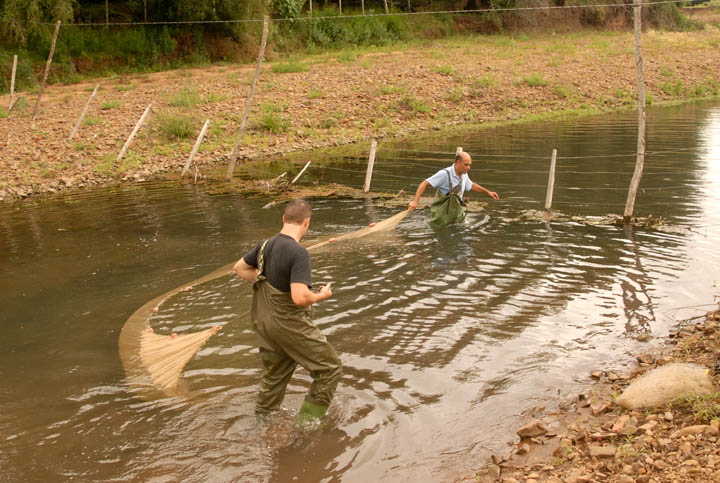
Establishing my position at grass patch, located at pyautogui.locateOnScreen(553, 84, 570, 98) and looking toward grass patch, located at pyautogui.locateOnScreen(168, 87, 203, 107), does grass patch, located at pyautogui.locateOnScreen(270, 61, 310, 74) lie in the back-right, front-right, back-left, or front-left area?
front-right

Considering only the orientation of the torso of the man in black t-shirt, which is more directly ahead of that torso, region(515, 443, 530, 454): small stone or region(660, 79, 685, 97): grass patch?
the grass patch

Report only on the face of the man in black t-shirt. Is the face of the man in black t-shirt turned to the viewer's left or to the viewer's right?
to the viewer's right

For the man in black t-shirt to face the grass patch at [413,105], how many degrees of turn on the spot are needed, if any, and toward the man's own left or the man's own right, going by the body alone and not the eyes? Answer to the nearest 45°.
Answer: approximately 45° to the man's own left

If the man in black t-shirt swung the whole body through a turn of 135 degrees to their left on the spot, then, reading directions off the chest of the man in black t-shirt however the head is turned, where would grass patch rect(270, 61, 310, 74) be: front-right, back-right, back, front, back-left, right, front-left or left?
right

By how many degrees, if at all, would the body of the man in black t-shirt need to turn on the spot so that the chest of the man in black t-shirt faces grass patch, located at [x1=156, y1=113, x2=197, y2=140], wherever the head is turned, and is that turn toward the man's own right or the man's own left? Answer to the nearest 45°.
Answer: approximately 45° to the man's own left

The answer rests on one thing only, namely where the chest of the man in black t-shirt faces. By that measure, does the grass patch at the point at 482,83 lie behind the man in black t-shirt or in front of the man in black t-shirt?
in front

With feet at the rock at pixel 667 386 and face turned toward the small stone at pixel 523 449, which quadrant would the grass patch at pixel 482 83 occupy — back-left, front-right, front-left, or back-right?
back-right

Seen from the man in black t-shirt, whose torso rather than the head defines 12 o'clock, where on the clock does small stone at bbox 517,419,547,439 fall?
The small stone is roughly at 2 o'clock from the man in black t-shirt.

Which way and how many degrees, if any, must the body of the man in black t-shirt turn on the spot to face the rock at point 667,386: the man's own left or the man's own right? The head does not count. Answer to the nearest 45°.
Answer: approximately 45° to the man's own right

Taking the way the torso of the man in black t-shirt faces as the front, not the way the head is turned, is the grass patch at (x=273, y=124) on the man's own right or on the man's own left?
on the man's own left

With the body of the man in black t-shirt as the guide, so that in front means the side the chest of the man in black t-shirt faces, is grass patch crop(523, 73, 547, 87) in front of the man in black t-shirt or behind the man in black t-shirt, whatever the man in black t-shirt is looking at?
in front

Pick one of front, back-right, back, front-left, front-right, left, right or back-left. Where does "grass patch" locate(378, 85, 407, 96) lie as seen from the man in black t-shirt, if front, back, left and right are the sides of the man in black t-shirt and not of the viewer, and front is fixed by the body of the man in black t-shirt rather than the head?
front-left

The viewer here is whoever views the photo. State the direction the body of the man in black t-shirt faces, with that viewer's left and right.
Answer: facing away from the viewer and to the right of the viewer

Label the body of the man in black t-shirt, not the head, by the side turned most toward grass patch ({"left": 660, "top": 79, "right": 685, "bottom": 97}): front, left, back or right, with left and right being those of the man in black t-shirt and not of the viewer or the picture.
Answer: front

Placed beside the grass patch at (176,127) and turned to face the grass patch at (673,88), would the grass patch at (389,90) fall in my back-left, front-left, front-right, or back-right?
front-left

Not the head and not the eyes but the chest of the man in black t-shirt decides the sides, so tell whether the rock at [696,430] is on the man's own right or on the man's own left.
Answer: on the man's own right

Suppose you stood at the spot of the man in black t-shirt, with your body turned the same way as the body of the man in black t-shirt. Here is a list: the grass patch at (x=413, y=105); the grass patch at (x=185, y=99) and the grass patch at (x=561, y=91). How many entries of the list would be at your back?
0
